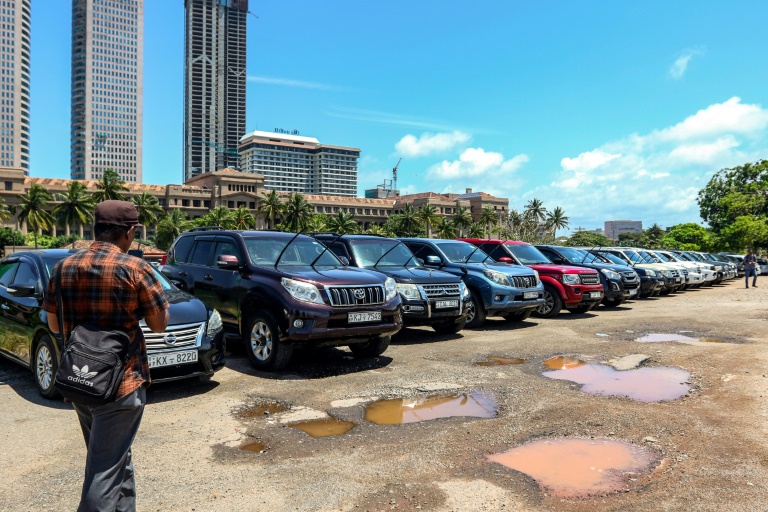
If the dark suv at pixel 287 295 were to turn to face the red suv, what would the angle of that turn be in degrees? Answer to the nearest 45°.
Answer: approximately 90° to its left

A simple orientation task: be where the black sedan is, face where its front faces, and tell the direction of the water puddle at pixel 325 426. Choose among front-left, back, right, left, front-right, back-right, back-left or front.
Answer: front

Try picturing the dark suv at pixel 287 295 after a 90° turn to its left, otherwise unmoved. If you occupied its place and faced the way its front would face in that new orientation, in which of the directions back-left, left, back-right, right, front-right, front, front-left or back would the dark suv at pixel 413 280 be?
front

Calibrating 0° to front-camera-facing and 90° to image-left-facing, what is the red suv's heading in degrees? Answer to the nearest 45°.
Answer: approximately 315°

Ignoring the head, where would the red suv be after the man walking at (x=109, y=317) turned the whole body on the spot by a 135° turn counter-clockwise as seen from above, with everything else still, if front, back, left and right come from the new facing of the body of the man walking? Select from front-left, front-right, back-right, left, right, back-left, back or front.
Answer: back-right

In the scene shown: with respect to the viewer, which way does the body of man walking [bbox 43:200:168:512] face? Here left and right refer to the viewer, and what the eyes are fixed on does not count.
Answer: facing away from the viewer and to the right of the viewer

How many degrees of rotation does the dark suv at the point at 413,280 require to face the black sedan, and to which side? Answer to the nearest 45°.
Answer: approximately 90° to its right

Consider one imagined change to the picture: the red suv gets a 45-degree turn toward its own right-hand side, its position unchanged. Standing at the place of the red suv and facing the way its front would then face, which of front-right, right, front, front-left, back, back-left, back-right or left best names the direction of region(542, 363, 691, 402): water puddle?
front

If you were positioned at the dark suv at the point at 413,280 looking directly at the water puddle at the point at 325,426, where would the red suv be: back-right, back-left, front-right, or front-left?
back-left

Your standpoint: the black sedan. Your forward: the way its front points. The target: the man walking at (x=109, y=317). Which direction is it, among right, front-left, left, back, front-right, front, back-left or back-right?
front-right

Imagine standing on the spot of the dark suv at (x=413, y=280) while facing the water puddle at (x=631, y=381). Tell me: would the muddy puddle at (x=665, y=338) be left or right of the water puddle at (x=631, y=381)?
left

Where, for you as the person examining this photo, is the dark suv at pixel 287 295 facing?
facing the viewer and to the right of the viewer

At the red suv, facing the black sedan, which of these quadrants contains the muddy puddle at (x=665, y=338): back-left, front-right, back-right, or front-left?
front-left

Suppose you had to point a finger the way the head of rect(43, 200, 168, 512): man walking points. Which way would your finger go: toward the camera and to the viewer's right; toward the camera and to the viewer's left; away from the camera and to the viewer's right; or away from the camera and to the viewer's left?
away from the camera and to the viewer's right

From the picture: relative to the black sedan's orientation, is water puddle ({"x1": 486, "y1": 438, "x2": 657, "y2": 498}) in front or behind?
in front

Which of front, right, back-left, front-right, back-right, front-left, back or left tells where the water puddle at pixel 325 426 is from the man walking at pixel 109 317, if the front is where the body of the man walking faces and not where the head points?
front
